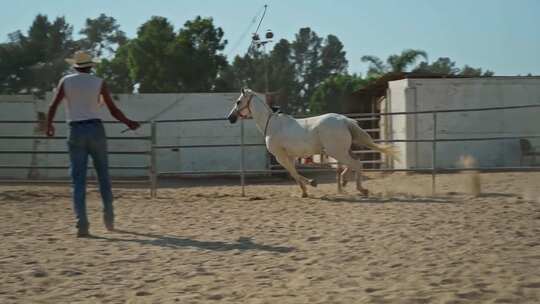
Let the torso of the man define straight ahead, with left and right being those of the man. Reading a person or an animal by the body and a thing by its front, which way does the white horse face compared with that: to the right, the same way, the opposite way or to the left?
to the left

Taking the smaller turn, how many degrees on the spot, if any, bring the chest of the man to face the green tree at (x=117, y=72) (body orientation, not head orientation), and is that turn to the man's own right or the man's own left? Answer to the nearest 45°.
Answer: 0° — they already face it

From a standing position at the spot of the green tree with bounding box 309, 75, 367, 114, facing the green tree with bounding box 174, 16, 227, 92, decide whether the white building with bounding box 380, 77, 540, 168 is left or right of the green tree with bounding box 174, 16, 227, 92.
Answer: left

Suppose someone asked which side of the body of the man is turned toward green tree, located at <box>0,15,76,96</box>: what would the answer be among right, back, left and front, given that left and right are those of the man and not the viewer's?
front

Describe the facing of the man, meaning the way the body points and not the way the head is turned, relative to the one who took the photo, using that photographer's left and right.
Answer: facing away from the viewer

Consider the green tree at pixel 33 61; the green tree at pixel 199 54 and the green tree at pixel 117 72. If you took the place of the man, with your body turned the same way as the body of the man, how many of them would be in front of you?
3

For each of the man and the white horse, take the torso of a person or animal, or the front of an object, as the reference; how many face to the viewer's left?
1

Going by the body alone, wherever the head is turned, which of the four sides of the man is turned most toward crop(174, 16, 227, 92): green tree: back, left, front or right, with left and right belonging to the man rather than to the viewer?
front

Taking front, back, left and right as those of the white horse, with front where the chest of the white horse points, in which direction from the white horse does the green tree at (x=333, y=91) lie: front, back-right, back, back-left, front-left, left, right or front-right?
right

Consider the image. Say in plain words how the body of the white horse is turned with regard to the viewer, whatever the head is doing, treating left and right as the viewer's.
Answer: facing to the left of the viewer

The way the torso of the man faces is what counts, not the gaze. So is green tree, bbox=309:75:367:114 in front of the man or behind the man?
in front

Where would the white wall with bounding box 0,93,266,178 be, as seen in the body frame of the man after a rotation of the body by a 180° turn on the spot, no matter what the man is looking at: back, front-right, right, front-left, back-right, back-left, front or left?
back

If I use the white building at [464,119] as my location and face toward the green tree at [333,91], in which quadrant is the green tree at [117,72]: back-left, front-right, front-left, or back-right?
front-left

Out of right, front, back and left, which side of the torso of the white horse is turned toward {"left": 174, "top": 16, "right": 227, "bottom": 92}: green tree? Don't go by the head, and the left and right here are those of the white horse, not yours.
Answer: right
